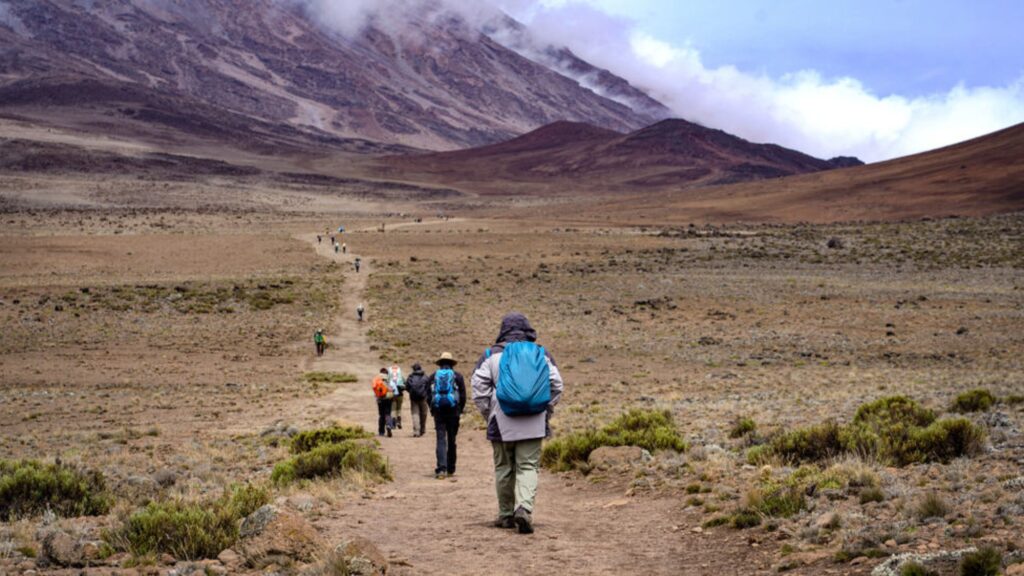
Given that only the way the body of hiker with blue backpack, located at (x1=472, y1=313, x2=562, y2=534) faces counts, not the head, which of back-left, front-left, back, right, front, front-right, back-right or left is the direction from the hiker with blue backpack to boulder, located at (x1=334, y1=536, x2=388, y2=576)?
back-left

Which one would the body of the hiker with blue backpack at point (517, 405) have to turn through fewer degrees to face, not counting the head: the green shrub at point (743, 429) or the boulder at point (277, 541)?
the green shrub

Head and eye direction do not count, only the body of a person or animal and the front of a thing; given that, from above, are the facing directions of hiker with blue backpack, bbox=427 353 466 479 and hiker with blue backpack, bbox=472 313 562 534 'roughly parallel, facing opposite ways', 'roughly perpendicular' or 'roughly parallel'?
roughly parallel

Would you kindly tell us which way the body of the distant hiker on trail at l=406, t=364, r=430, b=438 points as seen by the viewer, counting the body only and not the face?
away from the camera

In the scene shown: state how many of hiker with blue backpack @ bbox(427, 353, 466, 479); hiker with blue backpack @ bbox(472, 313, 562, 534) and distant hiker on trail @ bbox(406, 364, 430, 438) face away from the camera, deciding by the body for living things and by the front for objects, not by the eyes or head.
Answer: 3

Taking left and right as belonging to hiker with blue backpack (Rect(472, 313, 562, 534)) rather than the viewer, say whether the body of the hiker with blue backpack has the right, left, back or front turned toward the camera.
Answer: back

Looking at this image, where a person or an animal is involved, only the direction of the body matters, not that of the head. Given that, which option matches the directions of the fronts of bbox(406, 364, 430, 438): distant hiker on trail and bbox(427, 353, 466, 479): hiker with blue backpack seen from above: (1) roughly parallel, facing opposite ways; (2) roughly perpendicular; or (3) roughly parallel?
roughly parallel

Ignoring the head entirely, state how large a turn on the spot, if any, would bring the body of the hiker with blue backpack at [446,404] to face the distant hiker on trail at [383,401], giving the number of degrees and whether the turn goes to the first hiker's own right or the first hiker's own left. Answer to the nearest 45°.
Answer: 0° — they already face them

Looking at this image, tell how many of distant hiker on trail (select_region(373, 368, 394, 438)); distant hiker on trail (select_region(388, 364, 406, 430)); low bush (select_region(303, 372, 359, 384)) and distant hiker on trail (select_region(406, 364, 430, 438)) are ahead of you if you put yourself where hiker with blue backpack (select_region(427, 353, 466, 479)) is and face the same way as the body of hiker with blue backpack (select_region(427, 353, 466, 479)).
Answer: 4

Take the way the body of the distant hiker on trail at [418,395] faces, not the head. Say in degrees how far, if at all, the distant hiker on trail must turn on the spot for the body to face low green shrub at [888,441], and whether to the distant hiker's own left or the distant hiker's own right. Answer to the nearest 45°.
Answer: approximately 135° to the distant hiker's own right

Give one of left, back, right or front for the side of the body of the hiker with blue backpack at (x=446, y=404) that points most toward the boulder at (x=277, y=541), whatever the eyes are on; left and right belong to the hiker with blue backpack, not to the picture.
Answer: back

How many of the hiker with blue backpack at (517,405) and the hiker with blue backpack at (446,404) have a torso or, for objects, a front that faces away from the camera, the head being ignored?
2

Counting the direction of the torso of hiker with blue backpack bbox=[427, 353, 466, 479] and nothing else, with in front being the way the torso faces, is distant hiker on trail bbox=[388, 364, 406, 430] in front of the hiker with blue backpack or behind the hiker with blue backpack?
in front

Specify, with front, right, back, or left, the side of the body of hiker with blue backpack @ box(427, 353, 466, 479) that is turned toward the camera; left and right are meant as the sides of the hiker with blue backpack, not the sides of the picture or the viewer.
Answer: back

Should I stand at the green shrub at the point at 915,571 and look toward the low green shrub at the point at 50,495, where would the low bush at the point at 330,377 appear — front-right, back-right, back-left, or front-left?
front-right

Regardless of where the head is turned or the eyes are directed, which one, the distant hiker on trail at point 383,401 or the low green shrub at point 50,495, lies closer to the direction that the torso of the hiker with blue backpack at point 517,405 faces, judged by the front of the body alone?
the distant hiker on trail

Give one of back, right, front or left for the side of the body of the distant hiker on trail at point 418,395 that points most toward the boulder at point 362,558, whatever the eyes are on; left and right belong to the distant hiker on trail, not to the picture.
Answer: back

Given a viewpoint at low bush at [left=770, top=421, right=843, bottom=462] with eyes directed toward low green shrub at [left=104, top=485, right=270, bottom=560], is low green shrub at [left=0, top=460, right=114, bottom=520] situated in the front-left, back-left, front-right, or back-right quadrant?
front-right
